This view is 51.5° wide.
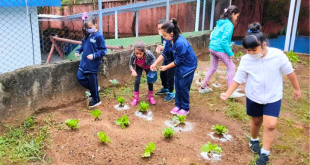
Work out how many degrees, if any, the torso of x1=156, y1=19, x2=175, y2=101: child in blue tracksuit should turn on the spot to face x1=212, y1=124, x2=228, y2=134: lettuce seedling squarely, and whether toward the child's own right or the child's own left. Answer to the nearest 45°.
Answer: approximately 135° to the child's own left

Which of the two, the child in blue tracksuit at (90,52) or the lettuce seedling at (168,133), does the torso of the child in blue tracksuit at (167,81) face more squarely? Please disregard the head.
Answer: the child in blue tracksuit

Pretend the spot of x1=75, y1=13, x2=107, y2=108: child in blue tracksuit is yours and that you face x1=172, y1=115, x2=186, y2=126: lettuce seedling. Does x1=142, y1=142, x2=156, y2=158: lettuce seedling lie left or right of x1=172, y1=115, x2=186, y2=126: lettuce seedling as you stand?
right

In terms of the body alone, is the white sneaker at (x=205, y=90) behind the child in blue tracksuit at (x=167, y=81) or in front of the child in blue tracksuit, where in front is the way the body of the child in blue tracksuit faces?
behind

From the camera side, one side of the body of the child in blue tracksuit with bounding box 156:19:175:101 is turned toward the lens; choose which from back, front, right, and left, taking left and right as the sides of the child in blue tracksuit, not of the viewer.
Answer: left
